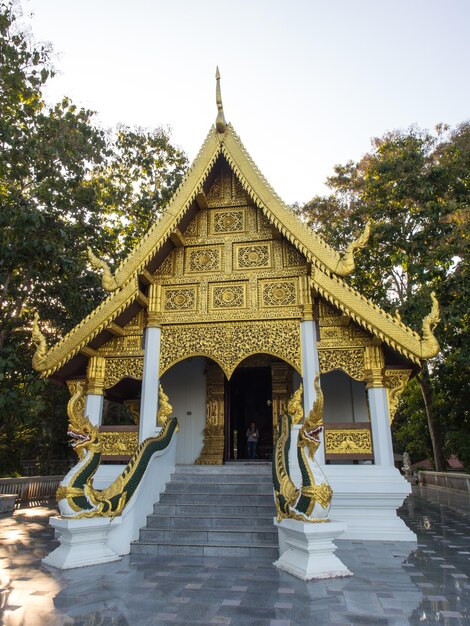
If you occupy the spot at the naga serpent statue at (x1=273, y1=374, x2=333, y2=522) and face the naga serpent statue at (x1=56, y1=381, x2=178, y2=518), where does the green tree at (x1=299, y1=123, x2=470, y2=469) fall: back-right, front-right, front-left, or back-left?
back-right

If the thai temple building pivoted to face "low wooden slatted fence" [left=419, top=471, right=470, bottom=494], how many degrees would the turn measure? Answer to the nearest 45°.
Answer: approximately 135° to its left

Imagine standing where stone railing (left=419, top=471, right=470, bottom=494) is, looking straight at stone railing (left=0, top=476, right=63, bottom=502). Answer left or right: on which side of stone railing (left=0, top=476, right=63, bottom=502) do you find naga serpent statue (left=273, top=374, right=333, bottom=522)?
left

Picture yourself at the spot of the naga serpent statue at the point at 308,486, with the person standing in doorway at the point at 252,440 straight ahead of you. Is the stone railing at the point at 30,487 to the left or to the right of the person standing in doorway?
left

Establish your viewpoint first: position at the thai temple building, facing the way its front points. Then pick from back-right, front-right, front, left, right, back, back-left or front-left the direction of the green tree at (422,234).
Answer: back-left

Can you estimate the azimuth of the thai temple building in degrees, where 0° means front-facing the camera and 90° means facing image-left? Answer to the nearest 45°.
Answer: approximately 0°
